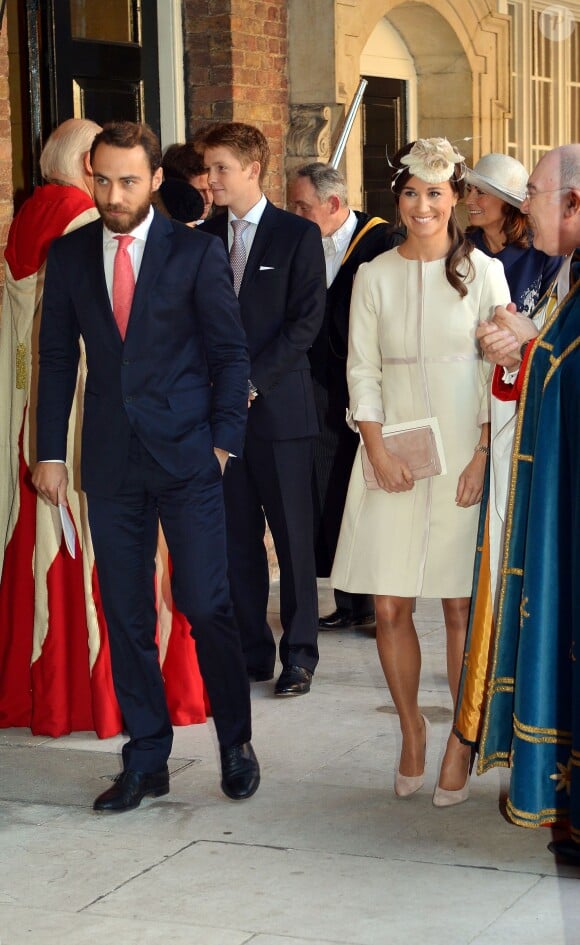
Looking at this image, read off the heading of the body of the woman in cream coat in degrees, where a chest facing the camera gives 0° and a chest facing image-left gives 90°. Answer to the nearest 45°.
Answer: approximately 0°

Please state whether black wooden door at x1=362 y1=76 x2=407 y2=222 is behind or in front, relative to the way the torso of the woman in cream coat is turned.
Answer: behind

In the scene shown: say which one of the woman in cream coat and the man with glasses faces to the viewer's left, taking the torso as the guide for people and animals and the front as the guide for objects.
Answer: the man with glasses

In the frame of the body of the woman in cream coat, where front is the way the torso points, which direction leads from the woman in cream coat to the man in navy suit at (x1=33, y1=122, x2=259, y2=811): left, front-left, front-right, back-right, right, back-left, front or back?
right

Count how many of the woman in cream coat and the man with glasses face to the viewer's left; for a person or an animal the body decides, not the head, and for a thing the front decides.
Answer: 1

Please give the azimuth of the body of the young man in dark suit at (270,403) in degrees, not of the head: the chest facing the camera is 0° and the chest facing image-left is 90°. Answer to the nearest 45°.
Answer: approximately 45°

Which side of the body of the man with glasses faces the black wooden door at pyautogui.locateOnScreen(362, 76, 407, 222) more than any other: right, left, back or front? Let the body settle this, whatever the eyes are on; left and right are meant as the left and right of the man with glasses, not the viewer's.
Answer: right

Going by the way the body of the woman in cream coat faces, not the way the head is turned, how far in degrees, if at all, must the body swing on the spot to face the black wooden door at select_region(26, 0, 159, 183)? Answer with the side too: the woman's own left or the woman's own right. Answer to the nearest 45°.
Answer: approximately 135° to the woman's own right

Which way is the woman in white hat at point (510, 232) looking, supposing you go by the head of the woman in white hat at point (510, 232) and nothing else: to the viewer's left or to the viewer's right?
to the viewer's left

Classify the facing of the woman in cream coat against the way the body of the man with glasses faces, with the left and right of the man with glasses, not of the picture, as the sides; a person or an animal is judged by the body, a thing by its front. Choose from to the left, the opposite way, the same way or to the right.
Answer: to the left

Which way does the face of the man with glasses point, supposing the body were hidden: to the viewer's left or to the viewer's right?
to the viewer's left

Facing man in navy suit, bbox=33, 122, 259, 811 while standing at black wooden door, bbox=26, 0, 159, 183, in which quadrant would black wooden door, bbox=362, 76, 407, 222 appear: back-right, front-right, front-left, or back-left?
back-left

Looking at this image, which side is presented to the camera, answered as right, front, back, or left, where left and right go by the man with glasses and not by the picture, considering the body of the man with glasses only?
left
